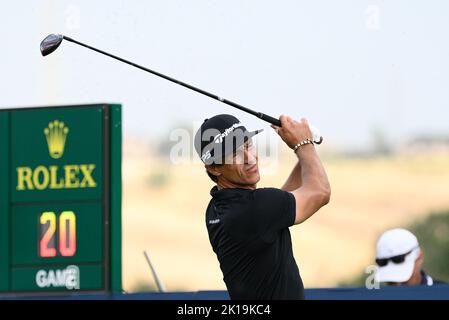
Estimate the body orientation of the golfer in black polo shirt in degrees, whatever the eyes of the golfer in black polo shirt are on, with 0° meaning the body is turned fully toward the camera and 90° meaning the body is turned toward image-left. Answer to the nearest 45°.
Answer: approximately 270°

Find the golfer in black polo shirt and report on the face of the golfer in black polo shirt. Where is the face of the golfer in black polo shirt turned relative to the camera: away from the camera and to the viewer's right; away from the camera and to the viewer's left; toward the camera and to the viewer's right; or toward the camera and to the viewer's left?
toward the camera and to the viewer's right

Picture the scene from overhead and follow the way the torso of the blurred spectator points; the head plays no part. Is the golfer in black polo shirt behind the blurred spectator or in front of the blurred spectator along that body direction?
in front

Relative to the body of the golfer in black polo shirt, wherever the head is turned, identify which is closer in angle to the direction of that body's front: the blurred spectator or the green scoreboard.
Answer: the blurred spectator

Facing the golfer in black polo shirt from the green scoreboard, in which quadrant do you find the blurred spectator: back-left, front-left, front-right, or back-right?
front-left
